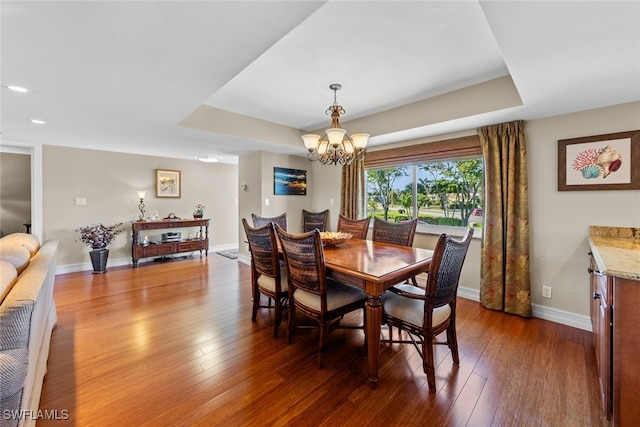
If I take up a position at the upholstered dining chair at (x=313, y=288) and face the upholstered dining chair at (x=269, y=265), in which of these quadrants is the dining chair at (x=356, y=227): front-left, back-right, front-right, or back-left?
front-right

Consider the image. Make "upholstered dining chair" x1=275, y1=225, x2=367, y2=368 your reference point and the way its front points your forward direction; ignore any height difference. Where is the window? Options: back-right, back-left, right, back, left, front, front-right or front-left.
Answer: front

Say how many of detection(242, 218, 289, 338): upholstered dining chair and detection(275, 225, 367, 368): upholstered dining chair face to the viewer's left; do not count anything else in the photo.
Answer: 0

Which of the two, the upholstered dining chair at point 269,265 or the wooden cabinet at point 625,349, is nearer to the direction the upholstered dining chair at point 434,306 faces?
the upholstered dining chair

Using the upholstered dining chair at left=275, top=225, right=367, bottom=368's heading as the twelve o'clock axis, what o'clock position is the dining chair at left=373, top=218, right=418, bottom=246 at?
The dining chair is roughly at 12 o'clock from the upholstered dining chair.

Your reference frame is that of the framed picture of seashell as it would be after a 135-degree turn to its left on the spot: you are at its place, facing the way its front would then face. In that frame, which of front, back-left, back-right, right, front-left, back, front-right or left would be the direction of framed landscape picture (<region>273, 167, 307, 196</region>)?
back

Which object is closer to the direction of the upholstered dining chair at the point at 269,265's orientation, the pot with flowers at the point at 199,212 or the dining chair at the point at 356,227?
the dining chair

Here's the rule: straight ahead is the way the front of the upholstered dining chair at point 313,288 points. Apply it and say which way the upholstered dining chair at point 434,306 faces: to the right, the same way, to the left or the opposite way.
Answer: to the left

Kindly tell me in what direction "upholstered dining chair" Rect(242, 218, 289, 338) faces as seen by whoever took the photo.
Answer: facing away from the viewer and to the right of the viewer

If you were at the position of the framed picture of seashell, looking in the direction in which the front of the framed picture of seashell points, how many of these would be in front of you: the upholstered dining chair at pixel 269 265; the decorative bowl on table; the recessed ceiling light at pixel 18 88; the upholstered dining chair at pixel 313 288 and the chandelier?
5

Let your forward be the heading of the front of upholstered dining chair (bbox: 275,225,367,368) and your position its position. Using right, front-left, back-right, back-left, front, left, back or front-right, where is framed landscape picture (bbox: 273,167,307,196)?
front-left

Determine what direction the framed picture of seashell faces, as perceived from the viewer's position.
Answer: facing the viewer and to the left of the viewer
